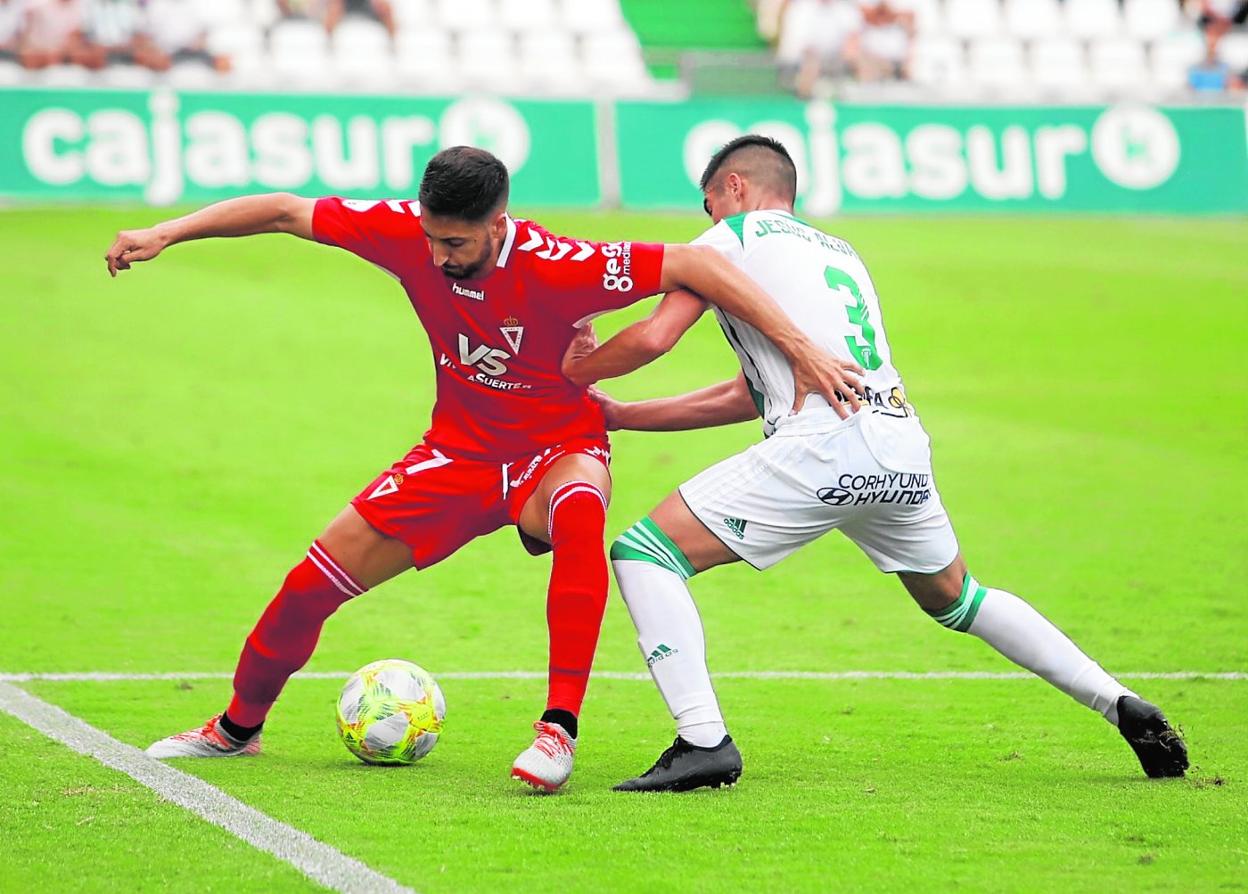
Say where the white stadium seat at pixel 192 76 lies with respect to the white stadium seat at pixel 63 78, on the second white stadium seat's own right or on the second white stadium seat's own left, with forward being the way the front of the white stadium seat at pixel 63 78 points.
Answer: on the second white stadium seat's own left

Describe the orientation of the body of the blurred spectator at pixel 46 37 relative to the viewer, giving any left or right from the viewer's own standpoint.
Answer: facing the viewer

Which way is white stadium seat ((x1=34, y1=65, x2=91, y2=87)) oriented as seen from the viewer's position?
toward the camera

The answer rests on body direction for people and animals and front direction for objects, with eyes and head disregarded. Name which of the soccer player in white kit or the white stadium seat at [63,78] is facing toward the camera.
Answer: the white stadium seat

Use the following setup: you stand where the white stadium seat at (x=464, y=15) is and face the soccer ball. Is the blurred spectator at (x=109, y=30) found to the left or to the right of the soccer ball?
right

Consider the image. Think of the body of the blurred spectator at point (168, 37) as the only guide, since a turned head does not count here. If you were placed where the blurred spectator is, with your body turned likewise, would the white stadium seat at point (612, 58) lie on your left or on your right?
on your left

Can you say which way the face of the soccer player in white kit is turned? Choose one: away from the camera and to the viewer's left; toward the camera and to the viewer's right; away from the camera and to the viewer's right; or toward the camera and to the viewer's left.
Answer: away from the camera and to the viewer's left

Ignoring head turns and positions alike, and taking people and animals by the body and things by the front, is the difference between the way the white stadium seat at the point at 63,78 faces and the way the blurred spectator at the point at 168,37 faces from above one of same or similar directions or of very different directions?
same or similar directions

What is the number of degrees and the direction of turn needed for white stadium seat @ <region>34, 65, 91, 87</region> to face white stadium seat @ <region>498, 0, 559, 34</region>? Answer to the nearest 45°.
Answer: approximately 135° to its left

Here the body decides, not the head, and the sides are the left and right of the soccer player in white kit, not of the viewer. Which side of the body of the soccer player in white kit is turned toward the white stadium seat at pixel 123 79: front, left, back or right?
front

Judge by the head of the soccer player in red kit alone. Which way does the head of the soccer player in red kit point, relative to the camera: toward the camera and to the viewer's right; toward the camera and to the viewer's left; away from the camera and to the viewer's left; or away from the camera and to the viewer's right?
toward the camera and to the viewer's left

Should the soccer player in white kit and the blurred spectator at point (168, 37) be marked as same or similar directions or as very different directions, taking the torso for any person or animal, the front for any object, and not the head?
very different directions

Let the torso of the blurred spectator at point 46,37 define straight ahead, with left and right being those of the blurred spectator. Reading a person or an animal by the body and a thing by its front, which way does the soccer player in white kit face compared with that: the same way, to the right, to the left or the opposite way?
the opposite way

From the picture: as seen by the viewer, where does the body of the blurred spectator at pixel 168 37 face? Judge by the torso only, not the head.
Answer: toward the camera

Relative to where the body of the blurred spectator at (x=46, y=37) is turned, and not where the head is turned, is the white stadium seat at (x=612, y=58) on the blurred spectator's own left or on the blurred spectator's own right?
on the blurred spectator's own left

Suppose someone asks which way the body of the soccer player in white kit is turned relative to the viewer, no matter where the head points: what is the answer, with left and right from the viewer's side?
facing away from the viewer and to the left of the viewer
